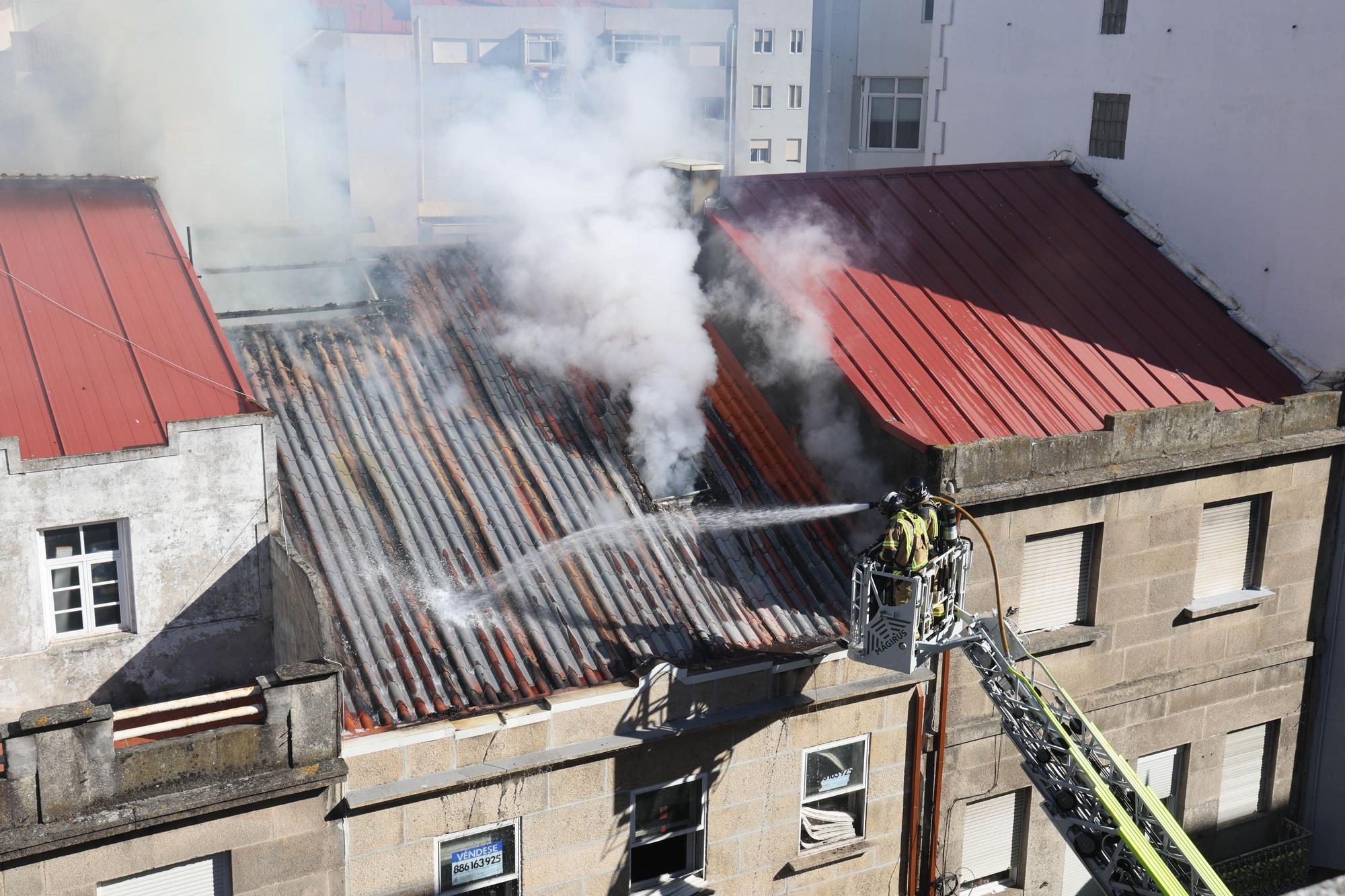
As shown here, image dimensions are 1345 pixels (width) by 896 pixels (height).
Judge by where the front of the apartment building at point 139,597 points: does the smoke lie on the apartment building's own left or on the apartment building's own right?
on the apartment building's own left

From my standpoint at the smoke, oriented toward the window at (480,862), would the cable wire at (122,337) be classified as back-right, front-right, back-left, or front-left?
front-right

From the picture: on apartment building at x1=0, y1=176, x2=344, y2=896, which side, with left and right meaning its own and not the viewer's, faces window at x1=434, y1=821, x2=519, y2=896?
left

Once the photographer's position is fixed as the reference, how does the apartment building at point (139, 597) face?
facing the viewer

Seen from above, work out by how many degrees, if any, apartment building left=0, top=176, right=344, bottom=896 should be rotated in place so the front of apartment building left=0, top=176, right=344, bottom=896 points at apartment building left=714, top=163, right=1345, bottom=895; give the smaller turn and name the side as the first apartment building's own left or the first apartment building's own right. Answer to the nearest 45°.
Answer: approximately 90° to the first apartment building's own left

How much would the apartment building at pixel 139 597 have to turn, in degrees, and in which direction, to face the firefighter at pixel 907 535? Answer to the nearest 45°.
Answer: approximately 90° to its left
